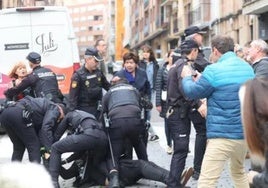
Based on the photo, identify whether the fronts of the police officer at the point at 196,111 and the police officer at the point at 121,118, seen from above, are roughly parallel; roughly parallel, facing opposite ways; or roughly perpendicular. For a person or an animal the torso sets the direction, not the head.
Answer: roughly perpendicular

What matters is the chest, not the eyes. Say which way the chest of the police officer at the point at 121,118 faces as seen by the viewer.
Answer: away from the camera

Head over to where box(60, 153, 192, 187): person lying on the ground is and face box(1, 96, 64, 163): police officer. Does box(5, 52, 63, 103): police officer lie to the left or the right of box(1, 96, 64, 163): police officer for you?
right
